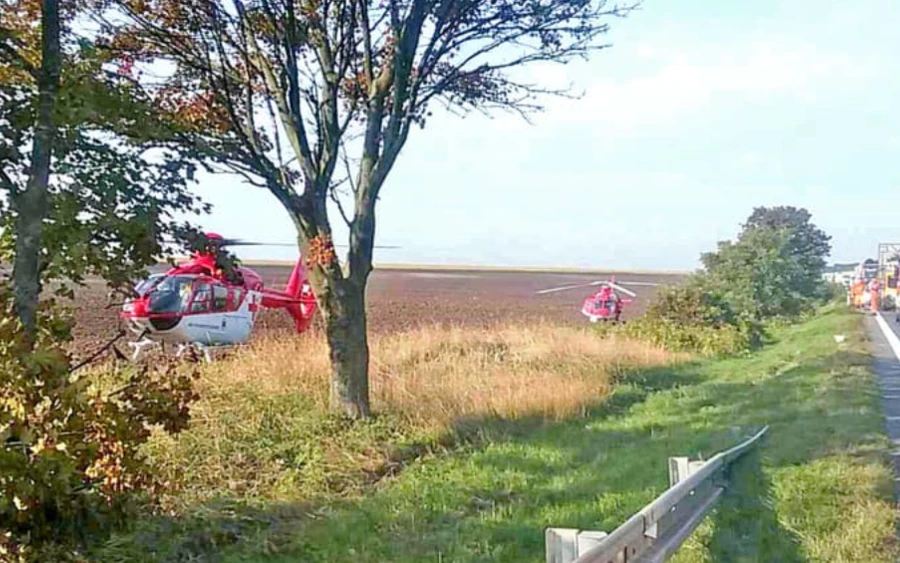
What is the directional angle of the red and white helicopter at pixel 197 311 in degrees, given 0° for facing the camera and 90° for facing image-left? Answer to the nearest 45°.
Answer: approximately 45°

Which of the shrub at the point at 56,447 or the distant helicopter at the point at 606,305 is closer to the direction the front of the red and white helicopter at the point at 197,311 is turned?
the shrub

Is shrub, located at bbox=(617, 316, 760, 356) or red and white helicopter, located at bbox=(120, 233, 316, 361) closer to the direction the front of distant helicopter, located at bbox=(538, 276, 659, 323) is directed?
the red and white helicopter

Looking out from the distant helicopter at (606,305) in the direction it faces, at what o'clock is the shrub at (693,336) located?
The shrub is roughly at 10 o'clock from the distant helicopter.
